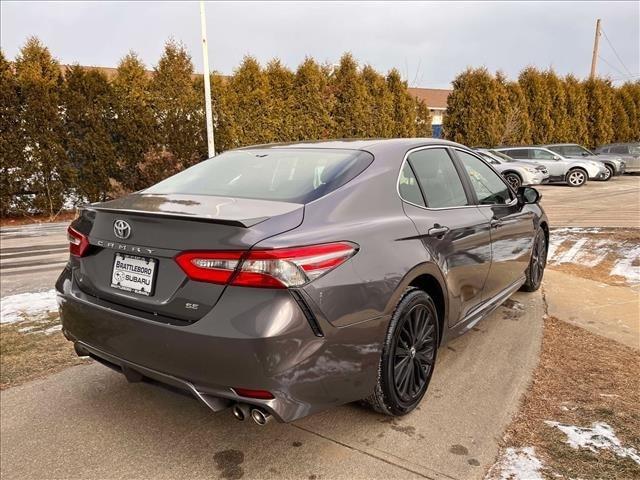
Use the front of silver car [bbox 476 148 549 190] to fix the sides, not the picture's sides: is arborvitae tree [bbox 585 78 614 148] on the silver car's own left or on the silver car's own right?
on the silver car's own left

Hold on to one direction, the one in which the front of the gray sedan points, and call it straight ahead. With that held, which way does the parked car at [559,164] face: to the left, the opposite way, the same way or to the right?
to the right

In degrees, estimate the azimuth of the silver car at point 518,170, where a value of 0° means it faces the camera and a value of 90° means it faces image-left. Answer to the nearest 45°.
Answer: approximately 315°

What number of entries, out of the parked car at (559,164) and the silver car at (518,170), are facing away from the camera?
0

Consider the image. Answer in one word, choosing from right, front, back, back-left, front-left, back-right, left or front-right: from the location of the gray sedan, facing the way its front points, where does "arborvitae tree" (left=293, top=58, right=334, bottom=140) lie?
front-left

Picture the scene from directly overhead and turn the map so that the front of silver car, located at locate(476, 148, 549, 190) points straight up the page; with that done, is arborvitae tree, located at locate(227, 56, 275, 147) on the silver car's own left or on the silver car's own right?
on the silver car's own right

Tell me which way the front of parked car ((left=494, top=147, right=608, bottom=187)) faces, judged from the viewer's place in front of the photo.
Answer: facing to the right of the viewer

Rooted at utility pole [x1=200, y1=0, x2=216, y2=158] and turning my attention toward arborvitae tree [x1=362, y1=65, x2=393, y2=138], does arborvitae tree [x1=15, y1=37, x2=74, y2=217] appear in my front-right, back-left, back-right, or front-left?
back-left

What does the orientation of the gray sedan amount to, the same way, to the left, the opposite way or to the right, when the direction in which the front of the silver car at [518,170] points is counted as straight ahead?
to the left

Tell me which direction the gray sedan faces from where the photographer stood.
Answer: facing away from the viewer and to the right of the viewer

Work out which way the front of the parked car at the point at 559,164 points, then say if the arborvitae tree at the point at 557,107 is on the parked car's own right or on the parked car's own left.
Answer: on the parked car's own left

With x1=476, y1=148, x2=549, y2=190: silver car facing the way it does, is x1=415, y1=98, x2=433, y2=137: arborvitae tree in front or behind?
behind

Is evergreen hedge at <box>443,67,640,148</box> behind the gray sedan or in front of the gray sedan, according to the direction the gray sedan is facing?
in front
